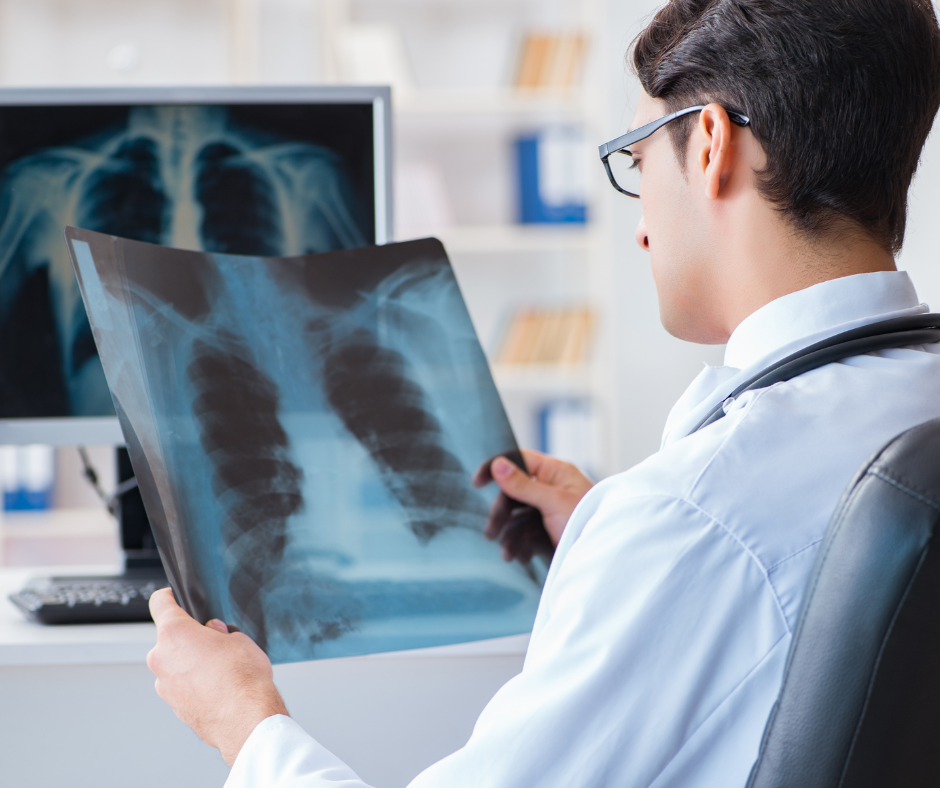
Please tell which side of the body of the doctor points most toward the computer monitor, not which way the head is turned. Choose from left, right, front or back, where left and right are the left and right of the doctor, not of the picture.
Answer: front

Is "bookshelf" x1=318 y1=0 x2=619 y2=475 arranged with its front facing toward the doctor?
yes

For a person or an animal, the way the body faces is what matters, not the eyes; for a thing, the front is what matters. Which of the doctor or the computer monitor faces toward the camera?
the computer monitor

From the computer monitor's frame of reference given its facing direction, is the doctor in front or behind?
in front

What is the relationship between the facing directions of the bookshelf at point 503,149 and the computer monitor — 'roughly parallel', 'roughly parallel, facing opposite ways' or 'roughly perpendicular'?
roughly parallel

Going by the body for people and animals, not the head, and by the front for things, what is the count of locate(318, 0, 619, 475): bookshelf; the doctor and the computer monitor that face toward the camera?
2

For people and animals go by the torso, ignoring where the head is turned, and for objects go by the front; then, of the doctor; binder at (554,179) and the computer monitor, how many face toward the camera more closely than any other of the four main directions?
2

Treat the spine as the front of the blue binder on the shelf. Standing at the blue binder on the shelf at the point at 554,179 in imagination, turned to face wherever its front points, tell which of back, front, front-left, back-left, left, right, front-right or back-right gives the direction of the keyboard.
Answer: front

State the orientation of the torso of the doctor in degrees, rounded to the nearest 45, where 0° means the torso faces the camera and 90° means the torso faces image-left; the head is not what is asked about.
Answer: approximately 135°

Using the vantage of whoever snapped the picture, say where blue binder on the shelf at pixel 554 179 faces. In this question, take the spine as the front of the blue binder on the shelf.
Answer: facing the viewer

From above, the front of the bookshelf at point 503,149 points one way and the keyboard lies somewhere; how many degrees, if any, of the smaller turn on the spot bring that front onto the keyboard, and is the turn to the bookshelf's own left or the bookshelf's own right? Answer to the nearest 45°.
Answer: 0° — it already faces it

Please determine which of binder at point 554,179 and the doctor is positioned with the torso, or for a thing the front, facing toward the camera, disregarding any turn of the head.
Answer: the binder

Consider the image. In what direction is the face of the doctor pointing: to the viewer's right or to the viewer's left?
to the viewer's left

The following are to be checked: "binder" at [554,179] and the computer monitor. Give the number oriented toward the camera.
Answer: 2

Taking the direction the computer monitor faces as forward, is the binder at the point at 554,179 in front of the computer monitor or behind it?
behind

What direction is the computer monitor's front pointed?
toward the camera

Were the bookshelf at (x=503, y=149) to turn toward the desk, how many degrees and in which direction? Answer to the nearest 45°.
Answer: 0° — it already faces it

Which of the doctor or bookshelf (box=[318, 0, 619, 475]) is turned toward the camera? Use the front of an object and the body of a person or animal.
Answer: the bookshelf

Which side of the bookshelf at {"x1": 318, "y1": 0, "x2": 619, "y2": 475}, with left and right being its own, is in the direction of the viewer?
front
